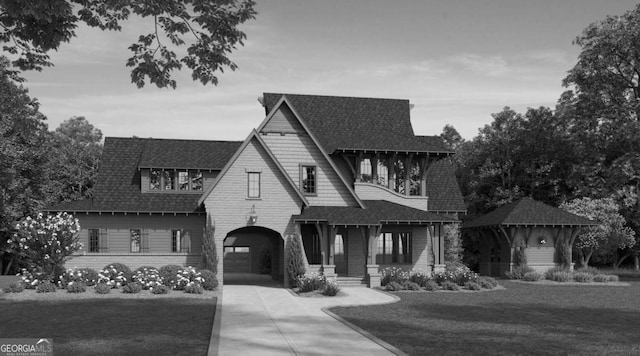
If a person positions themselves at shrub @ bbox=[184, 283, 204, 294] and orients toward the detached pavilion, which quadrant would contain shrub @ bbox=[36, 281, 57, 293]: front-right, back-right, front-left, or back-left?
back-left

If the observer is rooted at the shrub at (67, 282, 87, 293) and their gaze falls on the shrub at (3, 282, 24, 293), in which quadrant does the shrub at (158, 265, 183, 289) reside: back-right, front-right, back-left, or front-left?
back-right

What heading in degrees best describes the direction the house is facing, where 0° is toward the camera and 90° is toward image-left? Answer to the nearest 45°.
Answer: approximately 0°

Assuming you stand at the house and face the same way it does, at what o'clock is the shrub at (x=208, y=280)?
The shrub is roughly at 1 o'clock from the house.

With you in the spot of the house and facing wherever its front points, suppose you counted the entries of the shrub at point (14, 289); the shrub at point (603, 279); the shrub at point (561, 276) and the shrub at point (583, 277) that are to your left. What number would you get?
3

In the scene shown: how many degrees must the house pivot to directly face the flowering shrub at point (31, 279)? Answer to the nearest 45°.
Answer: approximately 45° to its right

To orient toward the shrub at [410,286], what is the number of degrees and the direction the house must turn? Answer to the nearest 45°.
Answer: approximately 45° to its left

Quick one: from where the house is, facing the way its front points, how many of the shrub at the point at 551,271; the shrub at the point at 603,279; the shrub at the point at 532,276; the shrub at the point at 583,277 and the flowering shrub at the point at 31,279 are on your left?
4

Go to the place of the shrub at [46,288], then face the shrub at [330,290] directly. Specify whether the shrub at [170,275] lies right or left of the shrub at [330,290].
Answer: left

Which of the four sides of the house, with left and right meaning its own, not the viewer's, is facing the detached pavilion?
left

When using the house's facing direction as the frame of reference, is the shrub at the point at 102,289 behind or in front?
in front

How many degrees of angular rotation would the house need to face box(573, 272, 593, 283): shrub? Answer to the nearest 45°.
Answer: approximately 90° to its left

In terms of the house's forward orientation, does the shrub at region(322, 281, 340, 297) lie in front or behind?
in front

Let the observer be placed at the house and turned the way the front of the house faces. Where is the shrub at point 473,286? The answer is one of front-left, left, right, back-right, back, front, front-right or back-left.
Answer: front-left

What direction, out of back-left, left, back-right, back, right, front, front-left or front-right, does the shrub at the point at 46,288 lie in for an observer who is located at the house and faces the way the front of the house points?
front-right

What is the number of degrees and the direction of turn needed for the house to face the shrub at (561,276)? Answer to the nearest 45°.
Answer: approximately 90° to its left

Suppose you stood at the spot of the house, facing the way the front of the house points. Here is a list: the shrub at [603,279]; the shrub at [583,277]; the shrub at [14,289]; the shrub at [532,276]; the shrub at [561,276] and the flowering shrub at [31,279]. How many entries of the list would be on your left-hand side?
4

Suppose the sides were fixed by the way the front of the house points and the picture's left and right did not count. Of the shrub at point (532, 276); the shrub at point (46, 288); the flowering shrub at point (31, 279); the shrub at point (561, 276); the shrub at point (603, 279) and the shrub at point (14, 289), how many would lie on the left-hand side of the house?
3

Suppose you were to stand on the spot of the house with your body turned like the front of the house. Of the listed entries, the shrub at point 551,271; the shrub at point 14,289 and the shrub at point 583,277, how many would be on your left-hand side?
2
